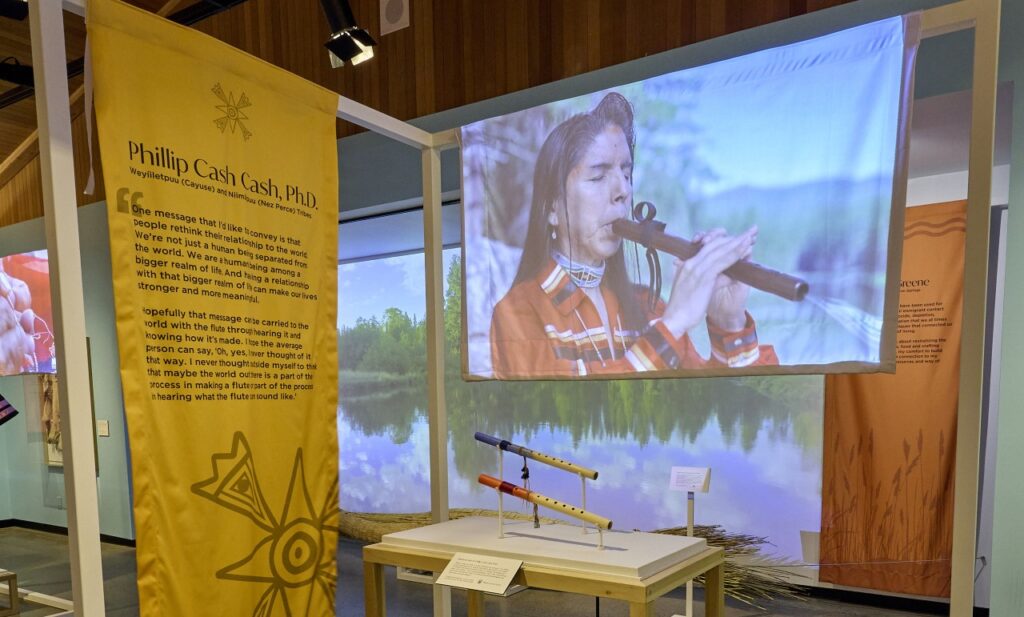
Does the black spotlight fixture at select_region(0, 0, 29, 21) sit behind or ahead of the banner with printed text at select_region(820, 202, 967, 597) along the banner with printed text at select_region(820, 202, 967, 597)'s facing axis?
ahead

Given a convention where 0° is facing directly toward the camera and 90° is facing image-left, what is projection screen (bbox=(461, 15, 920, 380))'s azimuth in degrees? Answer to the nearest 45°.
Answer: approximately 45°

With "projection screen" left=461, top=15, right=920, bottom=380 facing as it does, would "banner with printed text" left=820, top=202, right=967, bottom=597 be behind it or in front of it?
behind

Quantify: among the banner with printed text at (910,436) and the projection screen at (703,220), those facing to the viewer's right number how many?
0

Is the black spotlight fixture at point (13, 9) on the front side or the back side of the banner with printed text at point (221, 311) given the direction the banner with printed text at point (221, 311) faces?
on the back side

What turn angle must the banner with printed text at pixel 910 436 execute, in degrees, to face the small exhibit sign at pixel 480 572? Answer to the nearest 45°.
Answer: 0° — it already faces it

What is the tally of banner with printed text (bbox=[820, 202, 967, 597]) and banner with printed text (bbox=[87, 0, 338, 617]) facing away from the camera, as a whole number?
0

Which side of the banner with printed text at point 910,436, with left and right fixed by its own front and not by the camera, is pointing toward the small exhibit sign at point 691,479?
front

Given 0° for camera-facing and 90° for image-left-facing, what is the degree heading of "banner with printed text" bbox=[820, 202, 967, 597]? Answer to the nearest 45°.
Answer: approximately 45°

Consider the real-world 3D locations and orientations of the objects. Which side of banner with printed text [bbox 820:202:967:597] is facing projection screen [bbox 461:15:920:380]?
front

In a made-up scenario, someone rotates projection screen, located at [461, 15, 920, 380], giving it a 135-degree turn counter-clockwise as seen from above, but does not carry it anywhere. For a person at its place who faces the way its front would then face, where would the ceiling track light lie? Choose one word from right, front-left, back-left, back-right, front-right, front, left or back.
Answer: back

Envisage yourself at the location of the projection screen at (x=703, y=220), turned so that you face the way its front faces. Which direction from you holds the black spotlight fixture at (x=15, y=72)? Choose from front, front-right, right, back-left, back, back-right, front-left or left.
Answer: front-right
